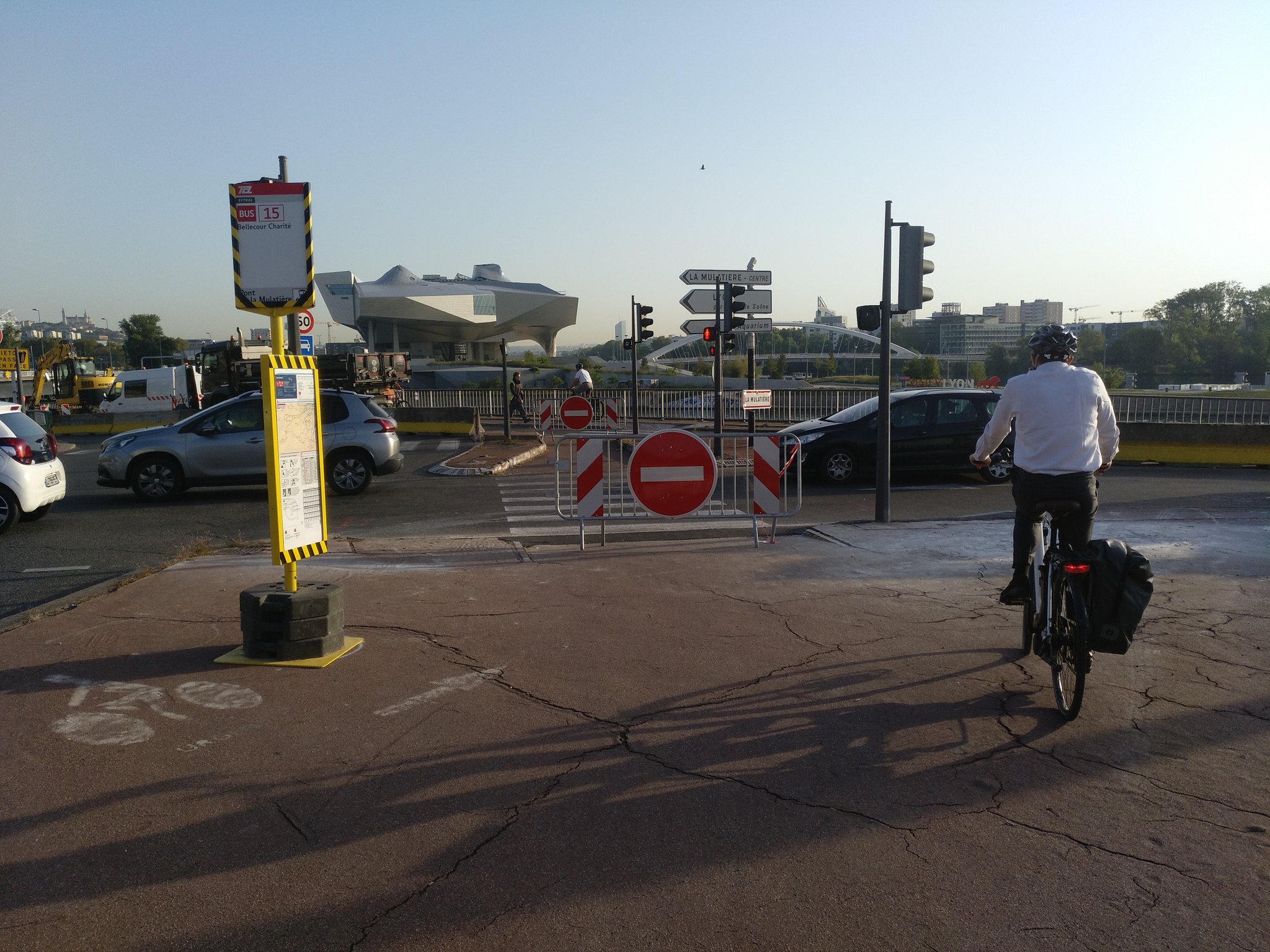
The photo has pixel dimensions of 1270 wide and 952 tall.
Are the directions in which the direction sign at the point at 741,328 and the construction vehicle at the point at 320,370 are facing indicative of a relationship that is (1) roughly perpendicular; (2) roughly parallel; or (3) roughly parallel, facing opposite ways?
roughly perpendicular

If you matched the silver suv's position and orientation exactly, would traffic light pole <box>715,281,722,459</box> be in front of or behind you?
behind

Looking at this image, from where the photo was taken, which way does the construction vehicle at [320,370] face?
to the viewer's left

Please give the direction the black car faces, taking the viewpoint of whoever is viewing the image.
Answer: facing to the left of the viewer

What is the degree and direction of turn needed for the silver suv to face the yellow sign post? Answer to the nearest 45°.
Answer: approximately 90° to its left

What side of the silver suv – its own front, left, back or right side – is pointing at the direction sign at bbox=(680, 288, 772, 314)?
back

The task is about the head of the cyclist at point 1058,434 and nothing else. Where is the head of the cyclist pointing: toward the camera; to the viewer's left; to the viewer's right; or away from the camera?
away from the camera

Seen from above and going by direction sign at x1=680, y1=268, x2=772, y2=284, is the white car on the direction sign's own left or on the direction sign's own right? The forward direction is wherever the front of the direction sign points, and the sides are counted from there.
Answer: on the direction sign's own right

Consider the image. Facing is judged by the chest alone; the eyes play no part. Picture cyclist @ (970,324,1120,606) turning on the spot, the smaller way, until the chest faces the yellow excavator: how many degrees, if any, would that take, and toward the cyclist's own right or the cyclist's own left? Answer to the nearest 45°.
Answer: approximately 45° to the cyclist's own left

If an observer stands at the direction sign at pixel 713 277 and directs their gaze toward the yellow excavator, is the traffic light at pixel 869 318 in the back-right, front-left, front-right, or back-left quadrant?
back-left
